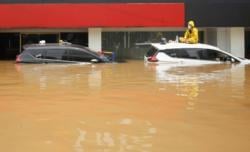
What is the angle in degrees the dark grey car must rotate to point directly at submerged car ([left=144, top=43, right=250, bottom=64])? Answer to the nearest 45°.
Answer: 0° — it already faces it

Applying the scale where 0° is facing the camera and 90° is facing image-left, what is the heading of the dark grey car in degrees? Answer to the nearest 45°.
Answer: approximately 270°

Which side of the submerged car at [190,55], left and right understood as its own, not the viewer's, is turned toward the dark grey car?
back

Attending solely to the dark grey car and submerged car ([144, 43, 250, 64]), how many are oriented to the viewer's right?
2

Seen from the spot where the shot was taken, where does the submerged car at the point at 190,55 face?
facing to the right of the viewer

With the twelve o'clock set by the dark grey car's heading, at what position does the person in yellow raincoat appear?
The person in yellow raincoat is roughly at 12 o'clock from the dark grey car.
